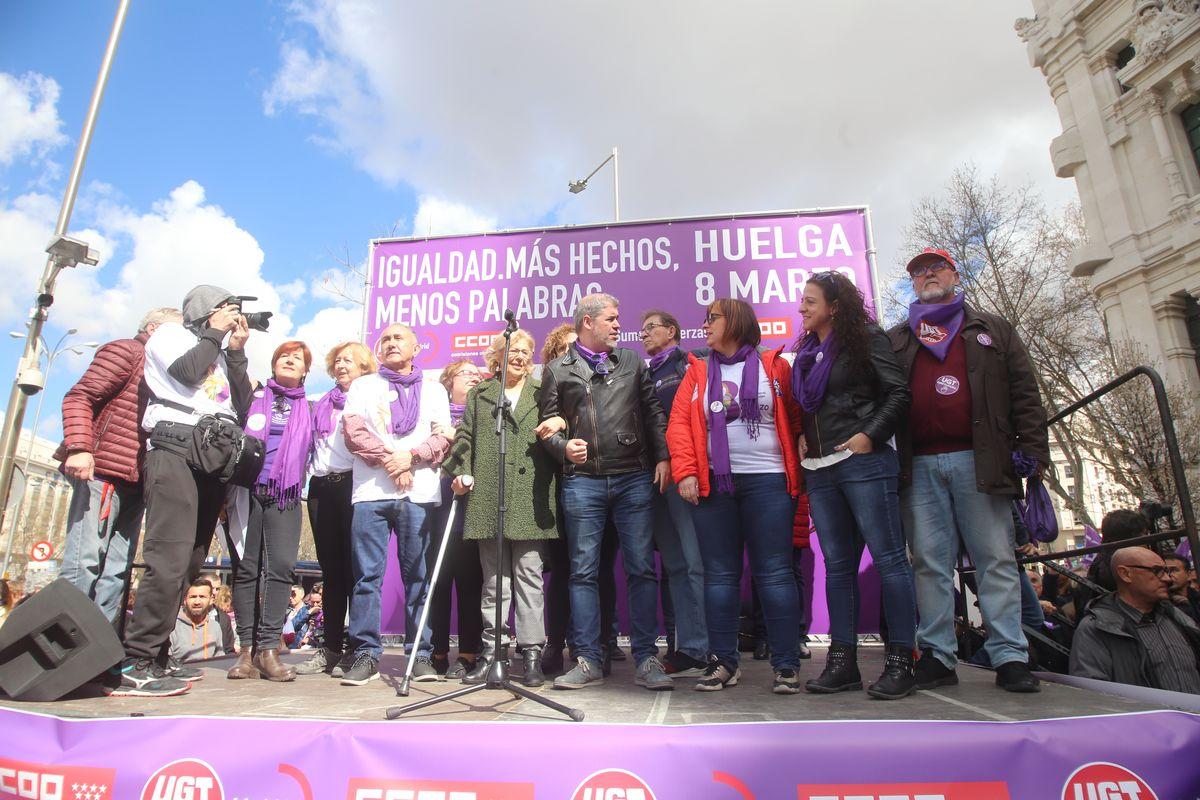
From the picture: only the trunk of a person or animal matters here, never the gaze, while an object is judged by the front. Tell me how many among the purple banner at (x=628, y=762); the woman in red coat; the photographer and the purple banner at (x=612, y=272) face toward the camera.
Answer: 3

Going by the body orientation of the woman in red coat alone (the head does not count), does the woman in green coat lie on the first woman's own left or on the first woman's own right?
on the first woman's own right

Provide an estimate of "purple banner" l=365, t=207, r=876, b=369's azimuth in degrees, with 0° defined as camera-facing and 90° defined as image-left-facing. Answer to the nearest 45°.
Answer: approximately 0°

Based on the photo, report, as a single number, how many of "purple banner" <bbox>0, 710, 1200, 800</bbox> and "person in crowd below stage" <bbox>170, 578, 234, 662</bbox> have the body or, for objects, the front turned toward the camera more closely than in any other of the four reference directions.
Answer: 2

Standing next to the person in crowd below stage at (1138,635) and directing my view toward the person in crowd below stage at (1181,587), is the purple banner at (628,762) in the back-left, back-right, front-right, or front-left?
back-left

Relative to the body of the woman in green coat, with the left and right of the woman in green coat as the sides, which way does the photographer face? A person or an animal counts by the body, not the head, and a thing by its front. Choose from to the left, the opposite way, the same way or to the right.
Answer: to the left

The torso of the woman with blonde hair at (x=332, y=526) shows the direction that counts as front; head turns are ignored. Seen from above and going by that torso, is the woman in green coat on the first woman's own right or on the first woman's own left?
on the first woman's own left
